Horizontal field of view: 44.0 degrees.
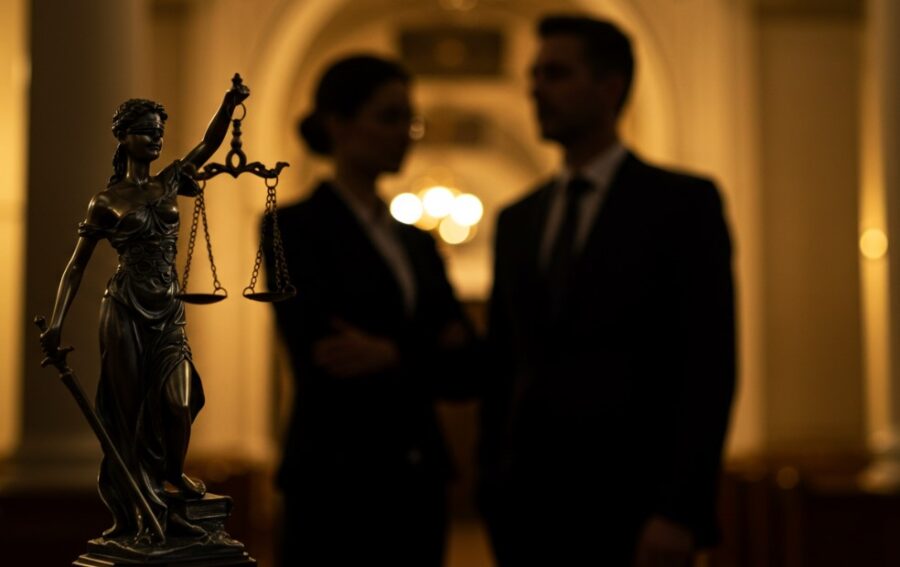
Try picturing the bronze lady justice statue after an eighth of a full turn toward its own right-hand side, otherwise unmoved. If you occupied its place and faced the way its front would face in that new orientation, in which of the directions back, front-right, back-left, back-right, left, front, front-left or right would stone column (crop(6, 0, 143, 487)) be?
back

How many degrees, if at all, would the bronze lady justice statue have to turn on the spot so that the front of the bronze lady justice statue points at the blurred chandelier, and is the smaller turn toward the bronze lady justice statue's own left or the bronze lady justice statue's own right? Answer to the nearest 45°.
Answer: approximately 135° to the bronze lady justice statue's own left

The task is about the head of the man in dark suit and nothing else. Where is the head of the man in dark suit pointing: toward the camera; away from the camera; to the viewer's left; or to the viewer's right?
to the viewer's left

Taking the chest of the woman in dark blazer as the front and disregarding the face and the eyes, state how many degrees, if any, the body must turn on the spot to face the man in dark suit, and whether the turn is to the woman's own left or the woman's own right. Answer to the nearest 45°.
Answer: approximately 45° to the woman's own left

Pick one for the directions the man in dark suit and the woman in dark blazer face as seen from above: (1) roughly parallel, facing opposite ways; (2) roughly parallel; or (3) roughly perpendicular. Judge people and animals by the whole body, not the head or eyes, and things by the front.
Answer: roughly perpendicular

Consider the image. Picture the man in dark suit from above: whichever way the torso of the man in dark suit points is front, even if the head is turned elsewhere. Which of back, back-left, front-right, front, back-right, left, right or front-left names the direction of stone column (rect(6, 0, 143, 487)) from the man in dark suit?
right

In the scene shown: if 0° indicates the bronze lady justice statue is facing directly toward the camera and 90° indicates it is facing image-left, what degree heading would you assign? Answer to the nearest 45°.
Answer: approximately 315°

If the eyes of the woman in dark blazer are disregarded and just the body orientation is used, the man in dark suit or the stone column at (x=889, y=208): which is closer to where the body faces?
the man in dark suit

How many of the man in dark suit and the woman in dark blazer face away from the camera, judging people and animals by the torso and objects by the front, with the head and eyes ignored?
0

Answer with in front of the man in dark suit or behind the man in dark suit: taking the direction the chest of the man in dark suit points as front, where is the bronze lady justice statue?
in front

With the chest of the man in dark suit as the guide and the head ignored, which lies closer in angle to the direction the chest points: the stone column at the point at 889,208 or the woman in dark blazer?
the woman in dark blazer

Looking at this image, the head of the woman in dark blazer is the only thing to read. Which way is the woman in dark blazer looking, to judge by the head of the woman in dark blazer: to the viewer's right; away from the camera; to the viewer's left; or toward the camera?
to the viewer's right

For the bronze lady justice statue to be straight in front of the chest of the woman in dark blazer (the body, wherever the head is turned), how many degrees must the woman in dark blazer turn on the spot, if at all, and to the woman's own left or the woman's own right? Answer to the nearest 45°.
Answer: approximately 45° to the woman's own right

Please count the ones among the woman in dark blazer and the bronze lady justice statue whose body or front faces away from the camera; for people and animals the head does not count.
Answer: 0

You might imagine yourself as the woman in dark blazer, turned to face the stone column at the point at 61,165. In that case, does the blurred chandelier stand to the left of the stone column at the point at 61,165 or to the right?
right

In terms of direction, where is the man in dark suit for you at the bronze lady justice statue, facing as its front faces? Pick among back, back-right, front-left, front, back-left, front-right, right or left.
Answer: left

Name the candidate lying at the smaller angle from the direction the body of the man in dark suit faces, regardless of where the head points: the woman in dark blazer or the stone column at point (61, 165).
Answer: the woman in dark blazer
